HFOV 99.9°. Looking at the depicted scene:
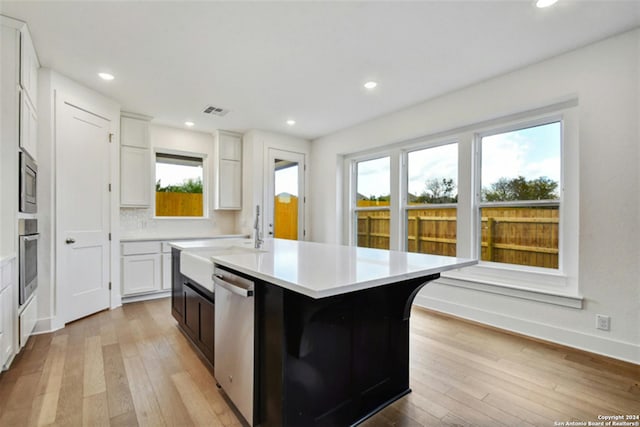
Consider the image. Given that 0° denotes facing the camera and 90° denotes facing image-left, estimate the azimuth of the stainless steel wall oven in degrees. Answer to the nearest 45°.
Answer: approximately 270°

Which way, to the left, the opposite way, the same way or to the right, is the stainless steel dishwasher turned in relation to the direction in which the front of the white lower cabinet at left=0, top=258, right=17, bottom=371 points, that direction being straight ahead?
the opposite way

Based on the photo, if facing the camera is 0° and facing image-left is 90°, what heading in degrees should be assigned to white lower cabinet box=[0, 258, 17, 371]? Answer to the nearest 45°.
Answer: approximately 270°

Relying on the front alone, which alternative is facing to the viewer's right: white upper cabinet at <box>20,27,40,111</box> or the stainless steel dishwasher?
the white upper cabinet

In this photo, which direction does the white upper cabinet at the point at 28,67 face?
to the viewer's right

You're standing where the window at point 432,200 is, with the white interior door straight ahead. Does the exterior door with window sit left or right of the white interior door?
right

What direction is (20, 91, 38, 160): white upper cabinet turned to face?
to the viewer's right

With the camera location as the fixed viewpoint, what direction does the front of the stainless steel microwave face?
facing to the right of the viewer

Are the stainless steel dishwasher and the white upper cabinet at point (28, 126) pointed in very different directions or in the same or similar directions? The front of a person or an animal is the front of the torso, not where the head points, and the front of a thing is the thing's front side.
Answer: very different directions
